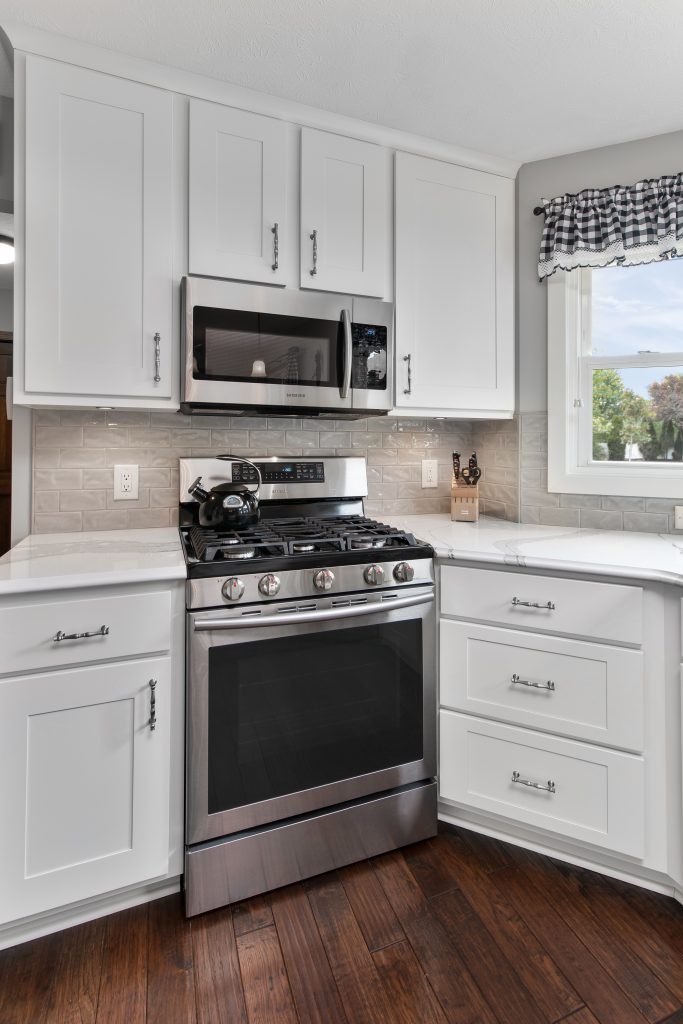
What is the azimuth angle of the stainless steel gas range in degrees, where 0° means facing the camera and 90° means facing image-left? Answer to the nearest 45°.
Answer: approximately 315°

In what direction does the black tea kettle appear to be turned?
to the viewer's left

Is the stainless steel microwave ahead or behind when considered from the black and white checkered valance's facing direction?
ahead

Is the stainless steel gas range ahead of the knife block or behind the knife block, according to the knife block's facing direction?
ahead

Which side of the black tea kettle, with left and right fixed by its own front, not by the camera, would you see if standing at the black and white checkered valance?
back

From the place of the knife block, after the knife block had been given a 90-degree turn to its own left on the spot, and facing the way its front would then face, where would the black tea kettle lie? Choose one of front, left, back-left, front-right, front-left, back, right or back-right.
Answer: back-right

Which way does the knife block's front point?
toward the camera

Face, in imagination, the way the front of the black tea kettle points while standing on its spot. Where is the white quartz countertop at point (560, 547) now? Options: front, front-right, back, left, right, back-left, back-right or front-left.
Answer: back

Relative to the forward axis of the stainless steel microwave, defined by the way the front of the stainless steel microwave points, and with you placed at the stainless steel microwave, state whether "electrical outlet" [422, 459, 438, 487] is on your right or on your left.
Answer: on your left

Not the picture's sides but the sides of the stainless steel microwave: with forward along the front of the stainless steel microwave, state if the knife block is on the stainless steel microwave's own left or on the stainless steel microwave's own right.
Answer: on the stainless steel microwave's own left
